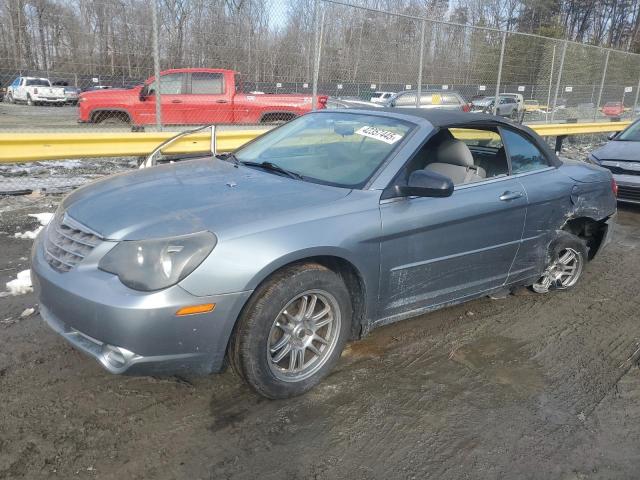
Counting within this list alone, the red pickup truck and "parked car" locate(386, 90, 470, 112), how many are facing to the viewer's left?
2

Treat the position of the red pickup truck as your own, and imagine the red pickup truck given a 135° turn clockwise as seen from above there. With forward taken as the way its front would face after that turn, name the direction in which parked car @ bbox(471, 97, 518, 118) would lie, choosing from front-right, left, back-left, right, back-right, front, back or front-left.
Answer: front-right

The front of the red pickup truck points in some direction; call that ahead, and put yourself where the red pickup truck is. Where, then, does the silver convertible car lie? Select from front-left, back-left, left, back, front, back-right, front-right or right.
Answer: left

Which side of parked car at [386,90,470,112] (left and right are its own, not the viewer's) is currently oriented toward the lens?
left

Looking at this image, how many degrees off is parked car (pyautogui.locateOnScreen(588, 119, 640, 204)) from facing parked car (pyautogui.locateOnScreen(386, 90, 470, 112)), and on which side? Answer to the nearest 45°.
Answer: approximately 90° to its right

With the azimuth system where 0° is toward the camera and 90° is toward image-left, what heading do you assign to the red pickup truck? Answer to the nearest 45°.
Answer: approximately 90°

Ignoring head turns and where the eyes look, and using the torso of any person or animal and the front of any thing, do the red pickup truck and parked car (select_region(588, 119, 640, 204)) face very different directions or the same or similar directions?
same or similar directions

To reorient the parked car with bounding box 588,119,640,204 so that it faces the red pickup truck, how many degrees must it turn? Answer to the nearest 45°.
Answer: approximately 45° to its right

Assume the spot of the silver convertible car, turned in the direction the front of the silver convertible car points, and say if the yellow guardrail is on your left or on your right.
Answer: on your right

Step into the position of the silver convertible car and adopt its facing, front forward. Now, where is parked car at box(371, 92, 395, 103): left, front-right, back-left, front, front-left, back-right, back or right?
back-right

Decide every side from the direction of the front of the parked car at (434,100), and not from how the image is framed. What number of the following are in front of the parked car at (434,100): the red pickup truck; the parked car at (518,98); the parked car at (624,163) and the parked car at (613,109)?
1

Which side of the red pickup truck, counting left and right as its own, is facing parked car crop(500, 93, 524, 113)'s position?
back

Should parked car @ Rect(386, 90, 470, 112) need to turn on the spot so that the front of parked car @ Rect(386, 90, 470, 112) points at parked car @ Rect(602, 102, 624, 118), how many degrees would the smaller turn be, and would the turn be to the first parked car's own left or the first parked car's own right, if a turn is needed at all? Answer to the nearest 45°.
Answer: approximately 135° to the first parked car's own right

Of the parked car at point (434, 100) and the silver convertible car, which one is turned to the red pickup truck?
the parked car

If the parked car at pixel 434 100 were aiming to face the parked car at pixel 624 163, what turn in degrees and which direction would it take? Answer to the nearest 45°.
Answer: approximately 135° to its left

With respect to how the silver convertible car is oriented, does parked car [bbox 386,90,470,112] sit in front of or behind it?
behind

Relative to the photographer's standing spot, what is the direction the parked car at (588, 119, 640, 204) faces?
facing the viewer and to the left of the viewer
